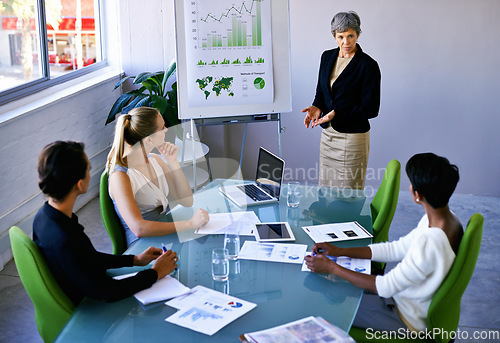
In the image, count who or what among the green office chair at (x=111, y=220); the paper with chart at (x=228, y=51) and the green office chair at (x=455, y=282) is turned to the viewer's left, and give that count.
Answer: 1

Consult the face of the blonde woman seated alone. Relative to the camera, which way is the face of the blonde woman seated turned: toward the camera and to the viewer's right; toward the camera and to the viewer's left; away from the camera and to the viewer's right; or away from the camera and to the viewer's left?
away from the camera and to the viewer's right

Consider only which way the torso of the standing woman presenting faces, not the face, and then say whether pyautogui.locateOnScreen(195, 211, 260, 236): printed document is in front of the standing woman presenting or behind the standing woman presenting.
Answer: in front

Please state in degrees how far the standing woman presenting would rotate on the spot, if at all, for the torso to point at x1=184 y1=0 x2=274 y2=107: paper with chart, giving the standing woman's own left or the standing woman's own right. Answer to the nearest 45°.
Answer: approximately 45° to the standing woman's own right

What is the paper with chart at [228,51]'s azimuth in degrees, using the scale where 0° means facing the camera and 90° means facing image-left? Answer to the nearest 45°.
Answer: approximately 0°

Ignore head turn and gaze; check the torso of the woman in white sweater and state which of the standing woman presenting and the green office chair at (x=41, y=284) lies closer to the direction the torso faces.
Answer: the green office chair

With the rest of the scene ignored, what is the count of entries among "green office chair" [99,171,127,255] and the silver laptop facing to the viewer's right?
1

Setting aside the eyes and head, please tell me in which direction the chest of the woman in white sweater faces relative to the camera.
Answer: to the viewer's left

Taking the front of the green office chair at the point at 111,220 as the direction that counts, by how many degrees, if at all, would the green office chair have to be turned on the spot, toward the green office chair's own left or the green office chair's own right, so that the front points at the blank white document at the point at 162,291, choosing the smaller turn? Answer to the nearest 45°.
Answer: approximately 90° to the green office chair's own right

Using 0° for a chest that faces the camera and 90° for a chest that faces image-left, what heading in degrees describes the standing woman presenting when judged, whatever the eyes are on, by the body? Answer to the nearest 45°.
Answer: approximately 45°

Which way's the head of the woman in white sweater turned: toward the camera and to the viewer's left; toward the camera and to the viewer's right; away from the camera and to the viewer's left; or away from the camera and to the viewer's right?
away from the camera and to the viewer's left

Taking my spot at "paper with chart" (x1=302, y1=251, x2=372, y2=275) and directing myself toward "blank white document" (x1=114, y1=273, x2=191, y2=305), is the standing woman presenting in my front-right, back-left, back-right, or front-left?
back-right

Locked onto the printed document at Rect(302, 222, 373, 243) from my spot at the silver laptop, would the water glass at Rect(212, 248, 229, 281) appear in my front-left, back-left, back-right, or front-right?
front-right

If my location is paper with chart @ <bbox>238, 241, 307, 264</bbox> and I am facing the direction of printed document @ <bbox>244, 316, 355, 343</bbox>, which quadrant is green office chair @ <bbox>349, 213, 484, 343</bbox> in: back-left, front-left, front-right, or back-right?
front-left
